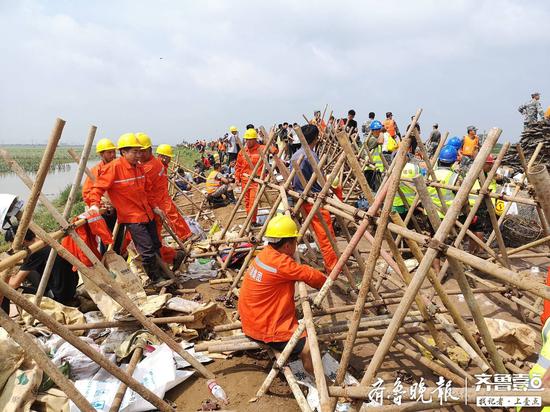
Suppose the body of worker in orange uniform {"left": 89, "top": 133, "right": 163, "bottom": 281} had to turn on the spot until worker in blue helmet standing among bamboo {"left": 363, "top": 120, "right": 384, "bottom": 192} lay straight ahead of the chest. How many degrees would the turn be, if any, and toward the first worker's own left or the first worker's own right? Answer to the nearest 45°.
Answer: approximately 90° to the first worker's own left

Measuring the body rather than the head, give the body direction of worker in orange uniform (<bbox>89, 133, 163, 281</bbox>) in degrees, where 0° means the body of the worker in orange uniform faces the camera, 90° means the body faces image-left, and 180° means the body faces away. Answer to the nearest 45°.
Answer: approximately 315°

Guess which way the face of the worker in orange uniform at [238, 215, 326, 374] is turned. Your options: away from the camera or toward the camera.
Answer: away from the camera

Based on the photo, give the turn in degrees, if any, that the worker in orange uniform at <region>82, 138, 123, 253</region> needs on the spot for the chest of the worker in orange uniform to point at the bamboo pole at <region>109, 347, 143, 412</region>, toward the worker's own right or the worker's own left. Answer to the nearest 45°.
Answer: approximately 45° to the worker's own right
